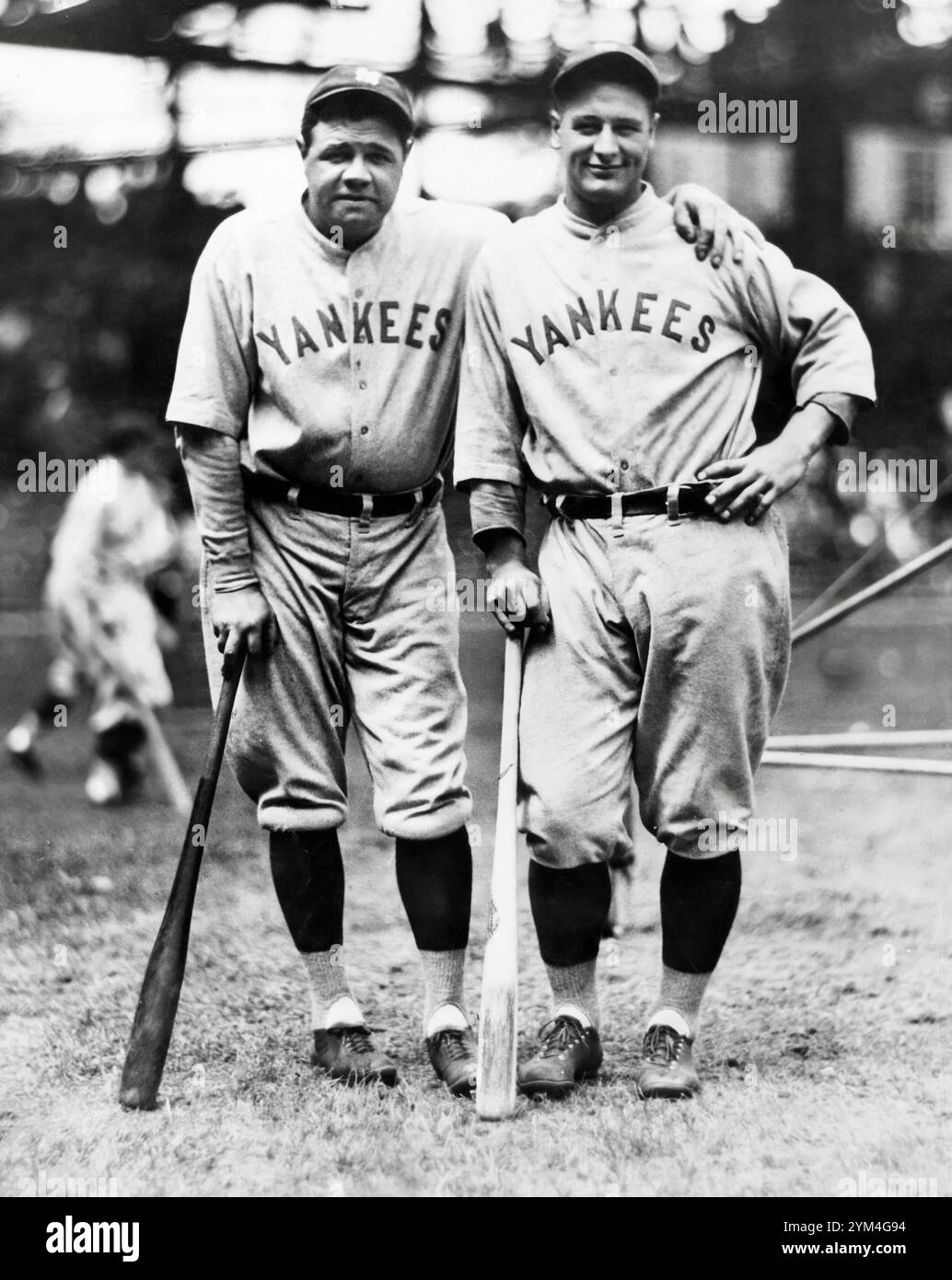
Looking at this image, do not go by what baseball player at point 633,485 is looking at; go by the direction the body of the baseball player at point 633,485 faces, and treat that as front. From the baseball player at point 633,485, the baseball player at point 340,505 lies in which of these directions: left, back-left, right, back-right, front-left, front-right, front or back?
right

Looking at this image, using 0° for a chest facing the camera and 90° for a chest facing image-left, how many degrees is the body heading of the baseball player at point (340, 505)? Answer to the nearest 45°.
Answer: approximately 0°

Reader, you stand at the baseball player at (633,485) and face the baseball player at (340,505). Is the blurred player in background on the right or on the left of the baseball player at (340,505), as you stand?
right

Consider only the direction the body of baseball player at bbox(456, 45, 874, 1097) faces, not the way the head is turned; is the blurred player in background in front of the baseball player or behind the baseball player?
behind

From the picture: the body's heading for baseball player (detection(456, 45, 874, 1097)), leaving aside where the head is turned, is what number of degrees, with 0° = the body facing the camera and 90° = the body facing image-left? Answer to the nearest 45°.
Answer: approximately 0°

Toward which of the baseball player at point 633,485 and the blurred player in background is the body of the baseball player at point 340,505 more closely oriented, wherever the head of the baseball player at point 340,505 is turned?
the baseball player

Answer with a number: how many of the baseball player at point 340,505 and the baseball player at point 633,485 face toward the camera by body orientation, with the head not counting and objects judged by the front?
2

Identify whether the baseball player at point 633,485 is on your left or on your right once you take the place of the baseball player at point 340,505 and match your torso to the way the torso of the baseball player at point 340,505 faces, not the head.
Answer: on your left
